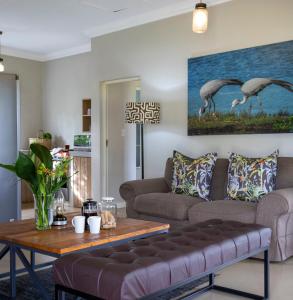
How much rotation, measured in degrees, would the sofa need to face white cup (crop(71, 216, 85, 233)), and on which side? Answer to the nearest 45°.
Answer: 0° — it already faces it

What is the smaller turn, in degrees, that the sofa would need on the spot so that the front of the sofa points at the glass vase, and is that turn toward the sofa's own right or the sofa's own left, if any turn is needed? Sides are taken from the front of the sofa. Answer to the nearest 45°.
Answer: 0° — it already faces it

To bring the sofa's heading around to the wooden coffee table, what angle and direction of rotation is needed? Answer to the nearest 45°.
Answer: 0° — it already faces it

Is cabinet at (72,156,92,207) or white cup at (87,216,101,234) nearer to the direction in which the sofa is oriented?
the white cup

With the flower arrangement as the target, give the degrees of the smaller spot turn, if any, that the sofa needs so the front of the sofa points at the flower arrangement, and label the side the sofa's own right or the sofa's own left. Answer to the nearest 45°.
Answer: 0° — it already faces it

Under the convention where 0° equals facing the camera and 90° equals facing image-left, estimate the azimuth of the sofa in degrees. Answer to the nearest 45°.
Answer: approximately 45°

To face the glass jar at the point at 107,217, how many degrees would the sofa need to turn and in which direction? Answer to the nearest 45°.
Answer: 0° — it already faces it

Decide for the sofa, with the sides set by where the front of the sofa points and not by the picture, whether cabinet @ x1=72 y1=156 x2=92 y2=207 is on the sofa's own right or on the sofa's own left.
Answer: on the sofa's own right
